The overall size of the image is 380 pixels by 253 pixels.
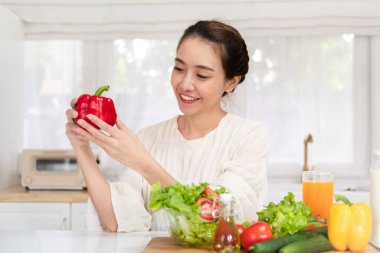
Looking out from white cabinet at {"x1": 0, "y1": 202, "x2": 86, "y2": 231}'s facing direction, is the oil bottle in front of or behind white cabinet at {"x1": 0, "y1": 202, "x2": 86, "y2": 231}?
in front

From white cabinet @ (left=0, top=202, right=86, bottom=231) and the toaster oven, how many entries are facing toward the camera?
2

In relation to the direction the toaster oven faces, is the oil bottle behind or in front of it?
in front

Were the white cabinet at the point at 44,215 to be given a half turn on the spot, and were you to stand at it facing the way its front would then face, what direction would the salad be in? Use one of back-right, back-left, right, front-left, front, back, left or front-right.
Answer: back

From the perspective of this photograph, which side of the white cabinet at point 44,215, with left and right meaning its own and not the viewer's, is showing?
front

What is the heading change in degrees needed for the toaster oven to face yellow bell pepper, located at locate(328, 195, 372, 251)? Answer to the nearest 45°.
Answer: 0° — it already faces it

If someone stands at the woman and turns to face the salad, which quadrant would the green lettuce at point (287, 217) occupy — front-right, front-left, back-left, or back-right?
front-left

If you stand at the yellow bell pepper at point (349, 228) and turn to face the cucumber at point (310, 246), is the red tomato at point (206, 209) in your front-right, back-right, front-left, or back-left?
front-right

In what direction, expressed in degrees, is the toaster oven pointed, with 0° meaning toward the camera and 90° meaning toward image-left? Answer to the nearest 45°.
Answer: approximately 0°

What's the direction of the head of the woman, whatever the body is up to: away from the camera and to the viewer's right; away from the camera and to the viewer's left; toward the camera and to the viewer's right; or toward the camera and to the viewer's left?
toward the camera and to the viewer's left

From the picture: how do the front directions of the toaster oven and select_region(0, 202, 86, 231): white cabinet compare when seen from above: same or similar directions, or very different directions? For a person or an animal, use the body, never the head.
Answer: same or similar directions
